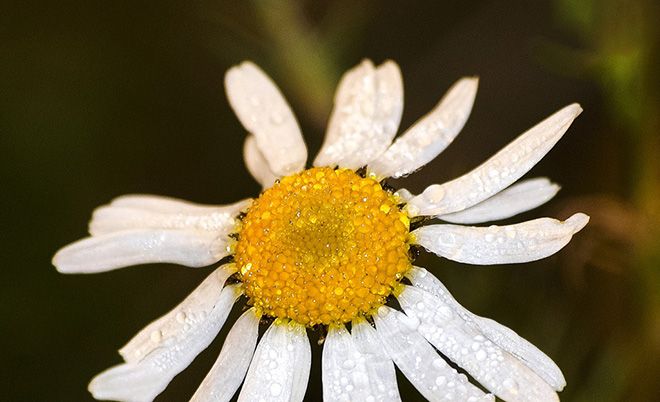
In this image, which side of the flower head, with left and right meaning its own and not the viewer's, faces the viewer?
front
